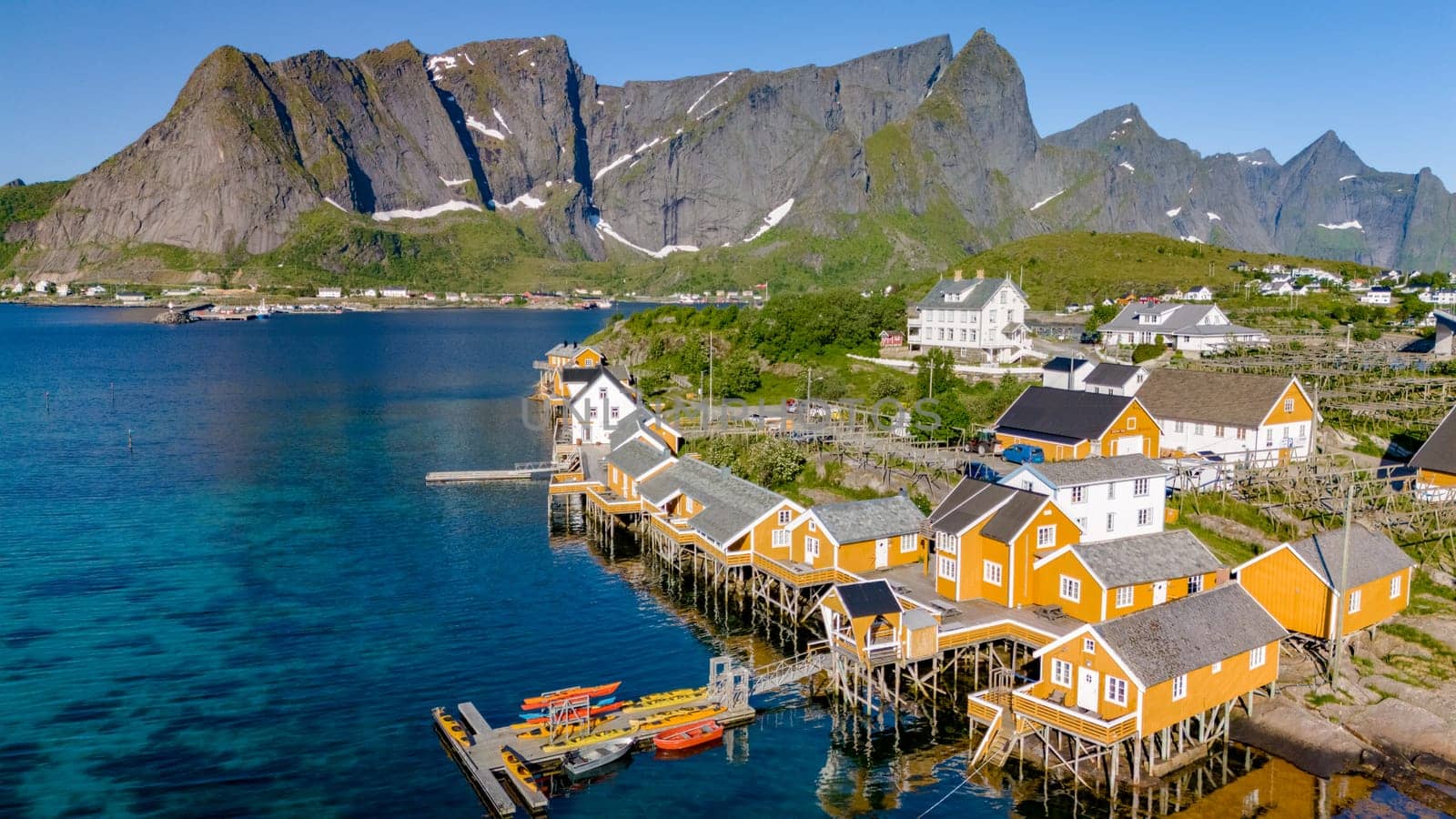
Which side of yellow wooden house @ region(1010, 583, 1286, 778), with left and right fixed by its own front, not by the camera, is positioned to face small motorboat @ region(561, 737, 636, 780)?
front

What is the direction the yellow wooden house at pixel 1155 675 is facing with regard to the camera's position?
facing the viewer and to the left of the viewer

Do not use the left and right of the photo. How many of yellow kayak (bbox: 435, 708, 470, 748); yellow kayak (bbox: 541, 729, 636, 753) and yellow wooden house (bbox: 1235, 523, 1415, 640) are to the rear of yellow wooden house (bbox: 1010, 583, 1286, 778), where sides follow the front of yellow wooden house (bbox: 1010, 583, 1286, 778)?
1

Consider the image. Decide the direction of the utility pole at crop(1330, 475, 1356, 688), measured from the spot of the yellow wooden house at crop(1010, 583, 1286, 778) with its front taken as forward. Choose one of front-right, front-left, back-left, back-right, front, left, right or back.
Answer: back

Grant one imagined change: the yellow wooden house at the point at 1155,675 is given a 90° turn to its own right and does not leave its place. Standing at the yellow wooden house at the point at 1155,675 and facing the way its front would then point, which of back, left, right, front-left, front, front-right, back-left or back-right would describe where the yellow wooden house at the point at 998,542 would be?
front

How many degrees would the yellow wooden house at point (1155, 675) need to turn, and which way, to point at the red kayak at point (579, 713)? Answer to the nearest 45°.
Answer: approximately 45° to its right

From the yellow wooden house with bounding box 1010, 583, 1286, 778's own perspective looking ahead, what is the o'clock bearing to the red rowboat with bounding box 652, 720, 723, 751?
The red rowboat is roughly at 1 o'clock from the yellow wooden house.

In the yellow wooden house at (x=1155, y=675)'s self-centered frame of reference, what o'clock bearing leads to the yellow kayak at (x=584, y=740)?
The yellow kayak is roughly at 1 o'clock from the yellow wooden house.

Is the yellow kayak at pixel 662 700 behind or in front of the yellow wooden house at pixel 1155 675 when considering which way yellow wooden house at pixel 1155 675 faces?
in front

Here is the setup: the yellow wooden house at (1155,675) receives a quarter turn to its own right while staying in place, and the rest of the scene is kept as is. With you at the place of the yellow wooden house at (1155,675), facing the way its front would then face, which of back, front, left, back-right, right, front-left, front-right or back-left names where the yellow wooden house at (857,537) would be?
front

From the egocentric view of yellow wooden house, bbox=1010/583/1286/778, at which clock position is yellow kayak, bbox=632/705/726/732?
The yellow kayak is roughly at 1 o'clock from the yellow wooden house.

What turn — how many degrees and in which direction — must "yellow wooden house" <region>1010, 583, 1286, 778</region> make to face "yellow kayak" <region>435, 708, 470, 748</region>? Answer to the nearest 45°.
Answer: approximately 45° to its right

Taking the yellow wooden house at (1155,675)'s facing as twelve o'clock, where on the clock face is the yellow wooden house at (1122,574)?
the yellow wooden house at (1122,574) is roughly at 4 o'clock from the yellow wooden house at (1155,675).

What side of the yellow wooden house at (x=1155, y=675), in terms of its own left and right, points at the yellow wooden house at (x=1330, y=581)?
back

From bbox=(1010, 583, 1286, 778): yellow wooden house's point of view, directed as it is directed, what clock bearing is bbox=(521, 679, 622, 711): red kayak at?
The red kayak is roughly at 1 o'clock from the yellow wooden house.
